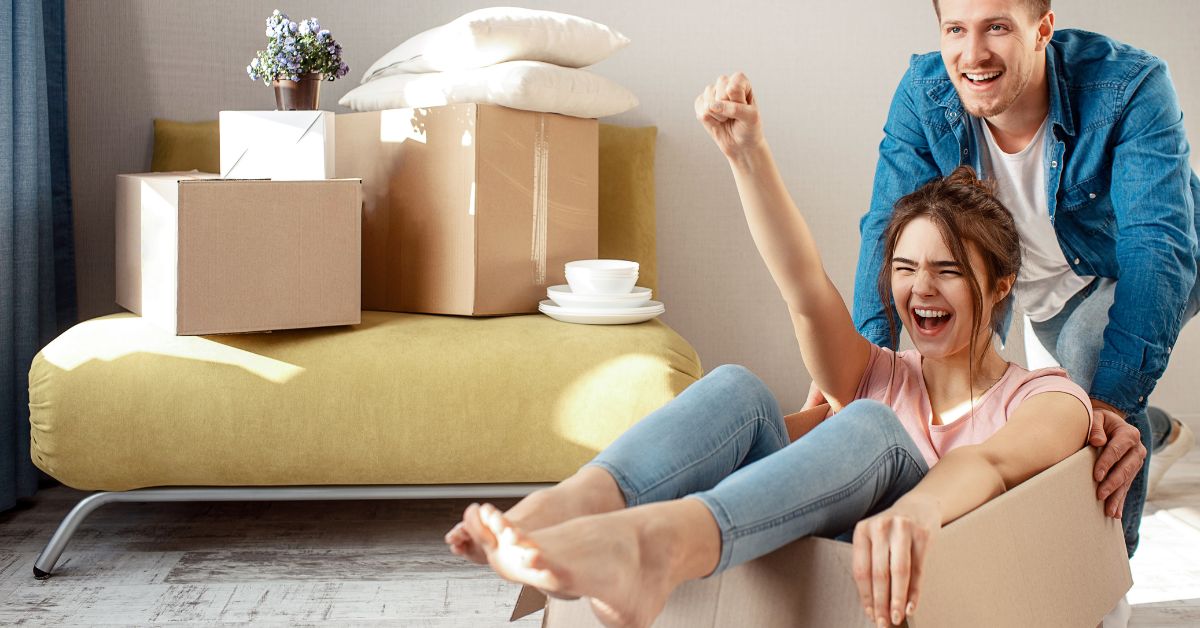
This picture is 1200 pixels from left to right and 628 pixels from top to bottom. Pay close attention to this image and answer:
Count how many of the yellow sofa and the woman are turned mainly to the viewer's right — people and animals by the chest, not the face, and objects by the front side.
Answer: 0

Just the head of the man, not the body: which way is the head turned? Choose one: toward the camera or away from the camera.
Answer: toward the camera

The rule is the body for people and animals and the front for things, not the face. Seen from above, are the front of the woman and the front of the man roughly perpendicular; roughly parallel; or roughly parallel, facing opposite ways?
roughly parallel

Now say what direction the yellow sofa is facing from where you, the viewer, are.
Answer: facing the viewer

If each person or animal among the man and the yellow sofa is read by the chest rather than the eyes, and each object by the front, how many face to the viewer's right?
0

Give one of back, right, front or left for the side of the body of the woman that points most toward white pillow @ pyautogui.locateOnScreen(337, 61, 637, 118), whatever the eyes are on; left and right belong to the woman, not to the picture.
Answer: right

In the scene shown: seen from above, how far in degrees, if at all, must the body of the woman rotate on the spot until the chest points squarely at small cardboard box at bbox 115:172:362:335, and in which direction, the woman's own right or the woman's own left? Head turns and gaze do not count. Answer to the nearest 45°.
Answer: approximately 90° to the woman's own right

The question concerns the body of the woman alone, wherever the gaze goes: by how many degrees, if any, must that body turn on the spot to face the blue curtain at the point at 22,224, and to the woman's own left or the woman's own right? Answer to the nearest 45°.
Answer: approximately 90° to the woman's own right

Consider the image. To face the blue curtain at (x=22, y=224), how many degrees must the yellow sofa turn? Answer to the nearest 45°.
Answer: approximately 135° to its right

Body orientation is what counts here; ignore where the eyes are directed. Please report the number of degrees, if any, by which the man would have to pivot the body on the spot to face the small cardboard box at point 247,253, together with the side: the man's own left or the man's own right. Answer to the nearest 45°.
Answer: approximately 45° to the man's own right

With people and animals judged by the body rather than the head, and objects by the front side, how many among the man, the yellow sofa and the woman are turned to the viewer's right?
0

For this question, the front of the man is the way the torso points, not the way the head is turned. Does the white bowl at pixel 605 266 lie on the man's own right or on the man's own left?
on the man's own right

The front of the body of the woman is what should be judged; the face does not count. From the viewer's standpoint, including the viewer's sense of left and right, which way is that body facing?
facing the viewer and to the left of the viewer

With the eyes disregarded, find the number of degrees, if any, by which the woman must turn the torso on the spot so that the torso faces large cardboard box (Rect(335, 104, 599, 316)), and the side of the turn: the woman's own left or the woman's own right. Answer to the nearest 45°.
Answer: approximately 90° to the woman's own right
